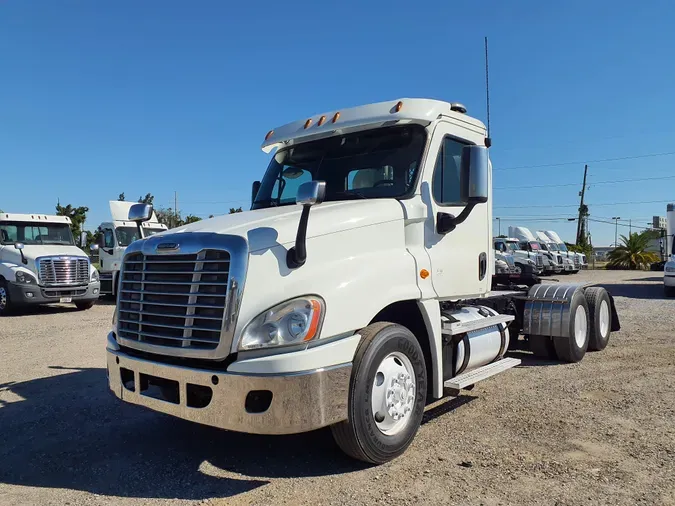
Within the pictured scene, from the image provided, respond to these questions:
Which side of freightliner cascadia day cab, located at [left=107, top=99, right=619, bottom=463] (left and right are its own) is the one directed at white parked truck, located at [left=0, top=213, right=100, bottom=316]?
right

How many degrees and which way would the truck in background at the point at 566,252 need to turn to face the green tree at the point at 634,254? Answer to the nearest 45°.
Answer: approximately 90° to its left

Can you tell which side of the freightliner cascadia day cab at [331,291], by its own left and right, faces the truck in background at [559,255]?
back

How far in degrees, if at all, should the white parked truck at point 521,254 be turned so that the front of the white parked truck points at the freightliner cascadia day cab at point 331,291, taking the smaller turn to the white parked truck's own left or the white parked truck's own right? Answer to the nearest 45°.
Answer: approximately 45° to the white parked truck's own right

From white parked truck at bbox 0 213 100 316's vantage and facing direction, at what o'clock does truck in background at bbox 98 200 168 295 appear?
The truck in background is roughly at 9 o'clock from the white parked truck.

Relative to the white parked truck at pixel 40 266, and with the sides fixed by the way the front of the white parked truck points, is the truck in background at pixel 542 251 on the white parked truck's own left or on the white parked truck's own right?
on the white parked truck's own left

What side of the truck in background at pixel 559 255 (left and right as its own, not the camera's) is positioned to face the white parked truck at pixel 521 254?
right

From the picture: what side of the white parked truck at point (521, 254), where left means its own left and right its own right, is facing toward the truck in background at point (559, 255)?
left

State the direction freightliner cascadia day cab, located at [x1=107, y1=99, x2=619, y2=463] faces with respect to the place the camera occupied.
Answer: facing the viewer and to the left of the viewer

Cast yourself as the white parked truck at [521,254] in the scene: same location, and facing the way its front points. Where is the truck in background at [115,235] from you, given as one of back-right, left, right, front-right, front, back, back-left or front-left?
right

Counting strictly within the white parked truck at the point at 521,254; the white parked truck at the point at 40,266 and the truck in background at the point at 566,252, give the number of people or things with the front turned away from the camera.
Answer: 0

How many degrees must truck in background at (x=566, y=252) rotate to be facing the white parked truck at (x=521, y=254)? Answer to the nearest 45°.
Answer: approximately 45° to its right
